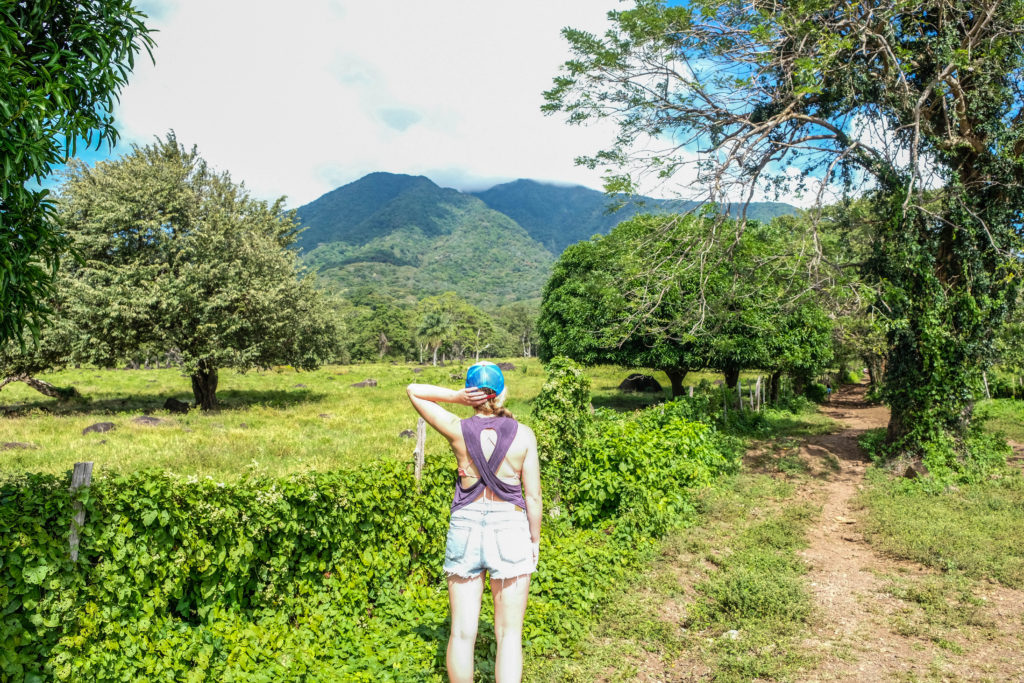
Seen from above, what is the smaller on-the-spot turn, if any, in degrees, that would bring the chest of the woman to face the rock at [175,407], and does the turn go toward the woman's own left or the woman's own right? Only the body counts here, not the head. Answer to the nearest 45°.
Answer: approximately 45° to the woman's own left

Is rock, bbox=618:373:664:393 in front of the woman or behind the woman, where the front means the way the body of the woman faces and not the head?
in front

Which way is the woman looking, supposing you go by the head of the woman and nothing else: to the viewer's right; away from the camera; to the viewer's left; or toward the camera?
away from the camera

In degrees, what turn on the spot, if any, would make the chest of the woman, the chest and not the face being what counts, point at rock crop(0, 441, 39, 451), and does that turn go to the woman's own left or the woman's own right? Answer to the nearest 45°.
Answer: approximately 45° to the woman's own left

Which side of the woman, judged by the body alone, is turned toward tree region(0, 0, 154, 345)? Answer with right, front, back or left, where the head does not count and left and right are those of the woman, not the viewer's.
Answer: left

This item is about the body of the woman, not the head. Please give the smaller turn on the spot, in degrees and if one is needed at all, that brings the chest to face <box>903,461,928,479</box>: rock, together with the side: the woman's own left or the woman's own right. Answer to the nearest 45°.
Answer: approximately 45° to the woman's own right

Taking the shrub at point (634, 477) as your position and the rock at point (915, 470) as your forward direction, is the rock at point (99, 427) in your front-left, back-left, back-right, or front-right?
back-left

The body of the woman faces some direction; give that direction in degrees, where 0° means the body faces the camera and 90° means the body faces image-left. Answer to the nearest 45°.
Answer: approximately 180°

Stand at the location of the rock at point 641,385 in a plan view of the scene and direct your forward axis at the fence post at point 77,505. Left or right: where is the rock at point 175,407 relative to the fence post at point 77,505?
right

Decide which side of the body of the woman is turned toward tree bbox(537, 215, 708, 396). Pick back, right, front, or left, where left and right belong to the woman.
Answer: front

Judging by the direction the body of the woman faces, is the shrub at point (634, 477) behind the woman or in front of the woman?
in front

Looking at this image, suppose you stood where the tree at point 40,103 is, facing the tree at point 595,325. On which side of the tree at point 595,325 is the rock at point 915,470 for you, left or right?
right

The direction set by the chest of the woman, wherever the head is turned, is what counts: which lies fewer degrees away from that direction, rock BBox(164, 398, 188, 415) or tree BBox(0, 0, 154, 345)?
the rock
